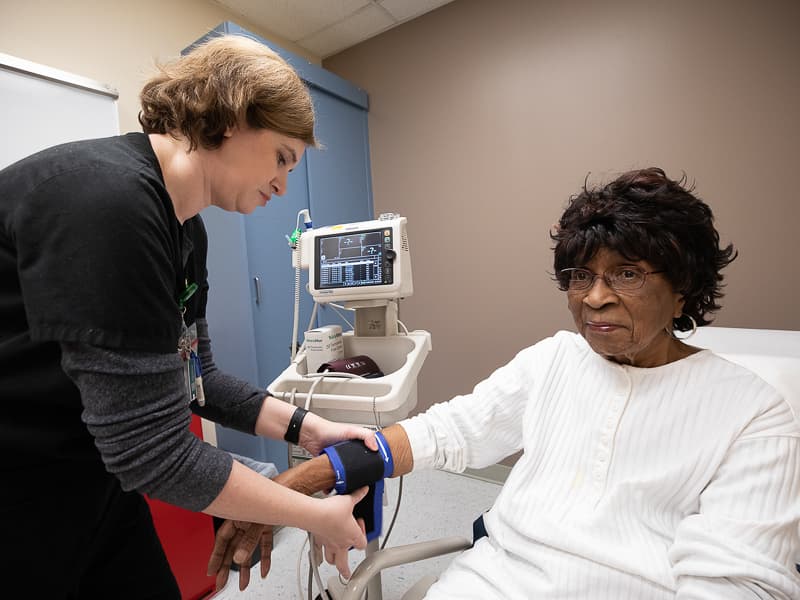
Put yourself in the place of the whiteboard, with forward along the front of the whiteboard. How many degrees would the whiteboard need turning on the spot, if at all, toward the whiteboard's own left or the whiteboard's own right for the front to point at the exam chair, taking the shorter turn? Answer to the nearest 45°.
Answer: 0° — it already faces it

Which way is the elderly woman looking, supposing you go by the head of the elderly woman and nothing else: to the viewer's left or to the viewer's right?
to the viewer's left

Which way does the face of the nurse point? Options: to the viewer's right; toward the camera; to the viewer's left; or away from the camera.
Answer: to the viewer's right

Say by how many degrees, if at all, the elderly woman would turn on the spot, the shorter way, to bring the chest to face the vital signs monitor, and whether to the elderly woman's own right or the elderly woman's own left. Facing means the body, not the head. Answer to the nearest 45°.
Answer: approximately 90° to the elderly woman's own right

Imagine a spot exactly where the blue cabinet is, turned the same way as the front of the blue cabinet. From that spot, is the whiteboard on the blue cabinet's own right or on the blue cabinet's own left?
on the blue cabinet's own right

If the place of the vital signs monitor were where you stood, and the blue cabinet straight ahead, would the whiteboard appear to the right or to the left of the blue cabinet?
left

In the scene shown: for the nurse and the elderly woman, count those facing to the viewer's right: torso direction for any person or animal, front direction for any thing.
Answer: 1

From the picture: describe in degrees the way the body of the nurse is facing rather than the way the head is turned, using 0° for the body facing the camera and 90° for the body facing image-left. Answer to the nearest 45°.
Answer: approximately 270°

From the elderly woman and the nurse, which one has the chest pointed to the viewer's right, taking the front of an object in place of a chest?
the nurse
